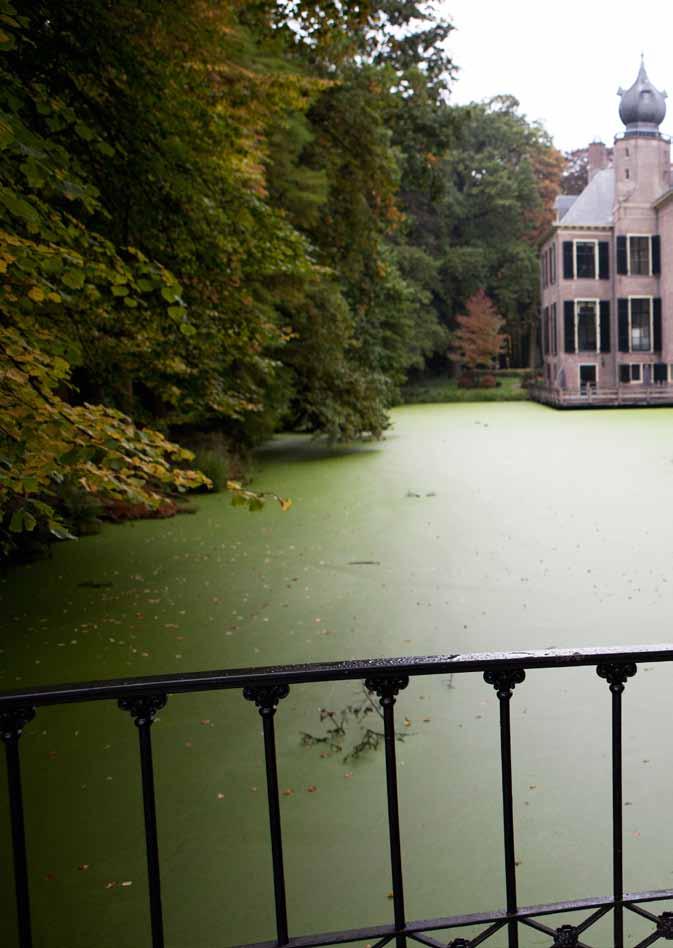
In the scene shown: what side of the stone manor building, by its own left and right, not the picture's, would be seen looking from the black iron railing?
front

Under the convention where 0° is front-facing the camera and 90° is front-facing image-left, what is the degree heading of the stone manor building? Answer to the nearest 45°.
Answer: approximately 0°
